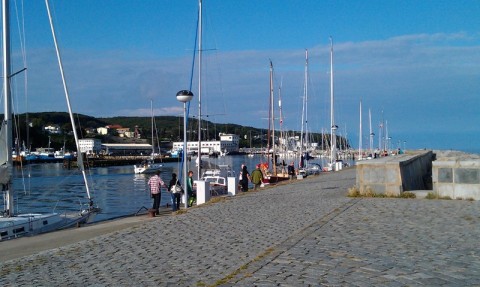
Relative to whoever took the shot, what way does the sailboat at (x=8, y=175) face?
facing away from the viewer and to the right of the viewer

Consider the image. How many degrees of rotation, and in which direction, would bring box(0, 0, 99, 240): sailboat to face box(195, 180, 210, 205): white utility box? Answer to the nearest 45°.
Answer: approximately 45° to its right

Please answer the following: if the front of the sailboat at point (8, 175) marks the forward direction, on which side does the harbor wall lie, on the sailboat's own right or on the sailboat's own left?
on the sailboat's own right

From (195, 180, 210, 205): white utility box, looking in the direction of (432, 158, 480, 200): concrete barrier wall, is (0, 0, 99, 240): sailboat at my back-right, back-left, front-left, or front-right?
back-right

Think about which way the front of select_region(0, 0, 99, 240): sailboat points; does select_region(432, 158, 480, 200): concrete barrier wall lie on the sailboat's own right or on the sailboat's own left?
on the sailboat's own right
